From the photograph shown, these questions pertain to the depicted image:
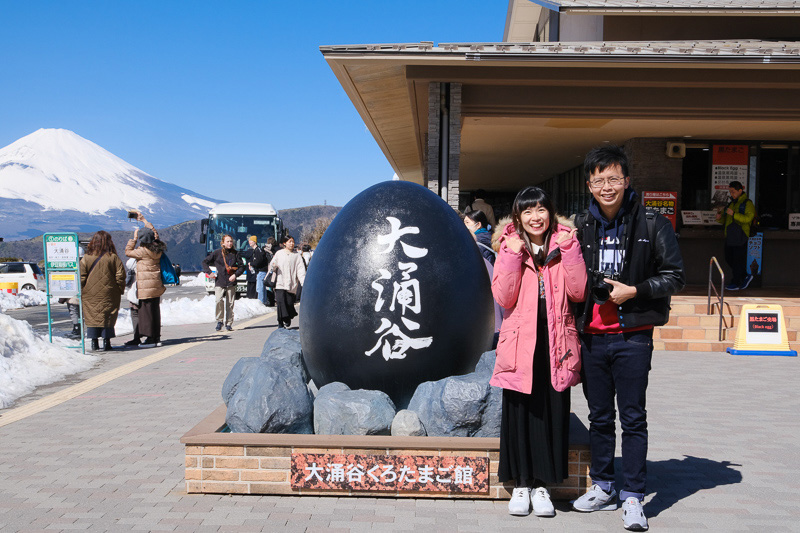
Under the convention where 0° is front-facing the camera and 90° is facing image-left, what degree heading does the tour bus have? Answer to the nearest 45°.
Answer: approximately 0°

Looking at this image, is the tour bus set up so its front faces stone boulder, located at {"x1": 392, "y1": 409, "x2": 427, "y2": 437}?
yes

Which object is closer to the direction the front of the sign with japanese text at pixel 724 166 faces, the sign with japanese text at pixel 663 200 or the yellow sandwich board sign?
the yellow sandwich board sign

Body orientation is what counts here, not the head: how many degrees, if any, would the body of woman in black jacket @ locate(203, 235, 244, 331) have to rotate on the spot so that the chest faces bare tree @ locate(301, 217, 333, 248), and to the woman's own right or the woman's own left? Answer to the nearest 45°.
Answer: approximately 180°

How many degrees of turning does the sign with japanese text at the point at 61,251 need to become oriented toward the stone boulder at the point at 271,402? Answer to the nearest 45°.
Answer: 0° — it already faces it

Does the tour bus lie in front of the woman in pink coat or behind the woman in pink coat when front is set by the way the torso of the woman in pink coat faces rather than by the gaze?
behind
